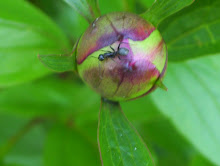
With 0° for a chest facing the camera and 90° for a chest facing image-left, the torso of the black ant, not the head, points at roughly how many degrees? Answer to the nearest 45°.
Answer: approximately 90°
